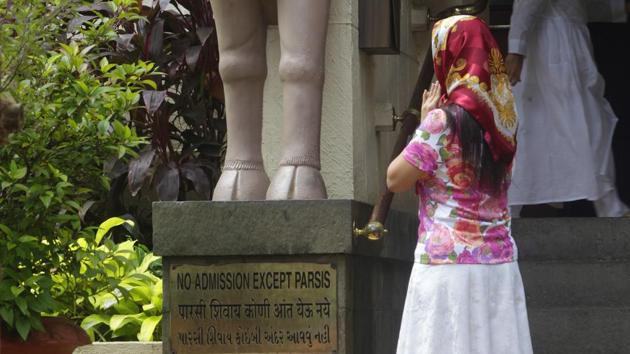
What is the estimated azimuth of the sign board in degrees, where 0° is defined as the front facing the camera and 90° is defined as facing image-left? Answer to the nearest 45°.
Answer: approximately 0°

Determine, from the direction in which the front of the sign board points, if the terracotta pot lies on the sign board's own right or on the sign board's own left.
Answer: on the sign board's own right

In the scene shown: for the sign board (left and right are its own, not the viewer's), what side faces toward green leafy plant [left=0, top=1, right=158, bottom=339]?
right

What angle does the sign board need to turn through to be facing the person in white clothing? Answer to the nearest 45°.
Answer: approximately 135° to its left
